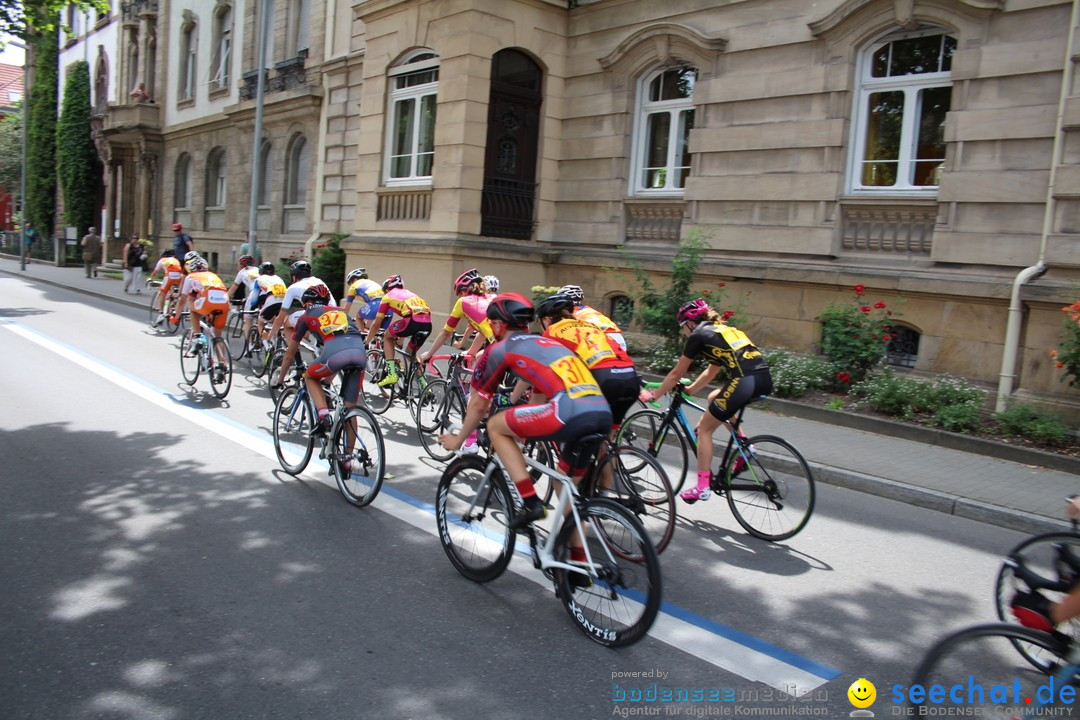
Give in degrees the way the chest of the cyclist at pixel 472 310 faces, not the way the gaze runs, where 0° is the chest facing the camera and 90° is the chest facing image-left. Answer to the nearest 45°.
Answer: approximately 135°

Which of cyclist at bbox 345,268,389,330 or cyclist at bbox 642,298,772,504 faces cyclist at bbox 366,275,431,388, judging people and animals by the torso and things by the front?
cyclist at bbox 642,298,772,504

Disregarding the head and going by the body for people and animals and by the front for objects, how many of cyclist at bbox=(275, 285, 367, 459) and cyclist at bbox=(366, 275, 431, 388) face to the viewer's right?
0

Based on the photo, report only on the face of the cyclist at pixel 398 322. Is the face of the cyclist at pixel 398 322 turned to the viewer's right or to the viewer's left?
to the viewer's left

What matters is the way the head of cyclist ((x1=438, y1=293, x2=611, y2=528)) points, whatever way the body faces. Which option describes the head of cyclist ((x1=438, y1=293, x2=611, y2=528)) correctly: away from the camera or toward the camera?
away from the camera

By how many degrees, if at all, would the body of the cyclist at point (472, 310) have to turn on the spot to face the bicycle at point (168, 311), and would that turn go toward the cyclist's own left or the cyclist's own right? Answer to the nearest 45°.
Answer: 0° — they already face it

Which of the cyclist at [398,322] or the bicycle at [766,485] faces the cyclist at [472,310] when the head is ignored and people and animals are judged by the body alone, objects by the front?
the bicycle

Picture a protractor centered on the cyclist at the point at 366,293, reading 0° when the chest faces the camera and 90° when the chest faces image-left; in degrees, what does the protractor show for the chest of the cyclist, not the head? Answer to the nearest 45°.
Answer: approximately 135°

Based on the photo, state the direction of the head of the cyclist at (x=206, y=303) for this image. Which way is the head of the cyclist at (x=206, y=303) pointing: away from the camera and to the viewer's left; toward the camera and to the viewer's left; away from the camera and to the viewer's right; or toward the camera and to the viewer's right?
away from the camera and to the viewer's left

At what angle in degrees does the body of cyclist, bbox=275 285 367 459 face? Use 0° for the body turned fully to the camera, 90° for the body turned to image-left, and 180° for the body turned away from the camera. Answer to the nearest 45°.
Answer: approximately 135°

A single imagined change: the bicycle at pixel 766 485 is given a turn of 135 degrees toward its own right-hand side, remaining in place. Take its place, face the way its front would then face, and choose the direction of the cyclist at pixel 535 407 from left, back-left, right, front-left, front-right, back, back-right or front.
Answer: back-right

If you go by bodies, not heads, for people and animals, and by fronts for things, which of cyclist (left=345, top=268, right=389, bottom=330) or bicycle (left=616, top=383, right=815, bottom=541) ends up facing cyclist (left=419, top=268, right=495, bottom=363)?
the bicycle

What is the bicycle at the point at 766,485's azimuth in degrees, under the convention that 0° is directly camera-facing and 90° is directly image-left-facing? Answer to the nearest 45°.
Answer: approximately 135°

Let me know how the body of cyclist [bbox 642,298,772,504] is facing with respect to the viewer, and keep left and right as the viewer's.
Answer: facing away from the viewer and to the left of the viewer

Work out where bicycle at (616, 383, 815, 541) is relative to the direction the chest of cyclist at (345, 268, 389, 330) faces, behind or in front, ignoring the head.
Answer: behind

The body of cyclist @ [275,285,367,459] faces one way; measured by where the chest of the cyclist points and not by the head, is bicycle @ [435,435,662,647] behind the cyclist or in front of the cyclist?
behind

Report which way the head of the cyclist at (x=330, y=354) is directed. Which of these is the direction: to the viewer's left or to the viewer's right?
to the viewer's left
